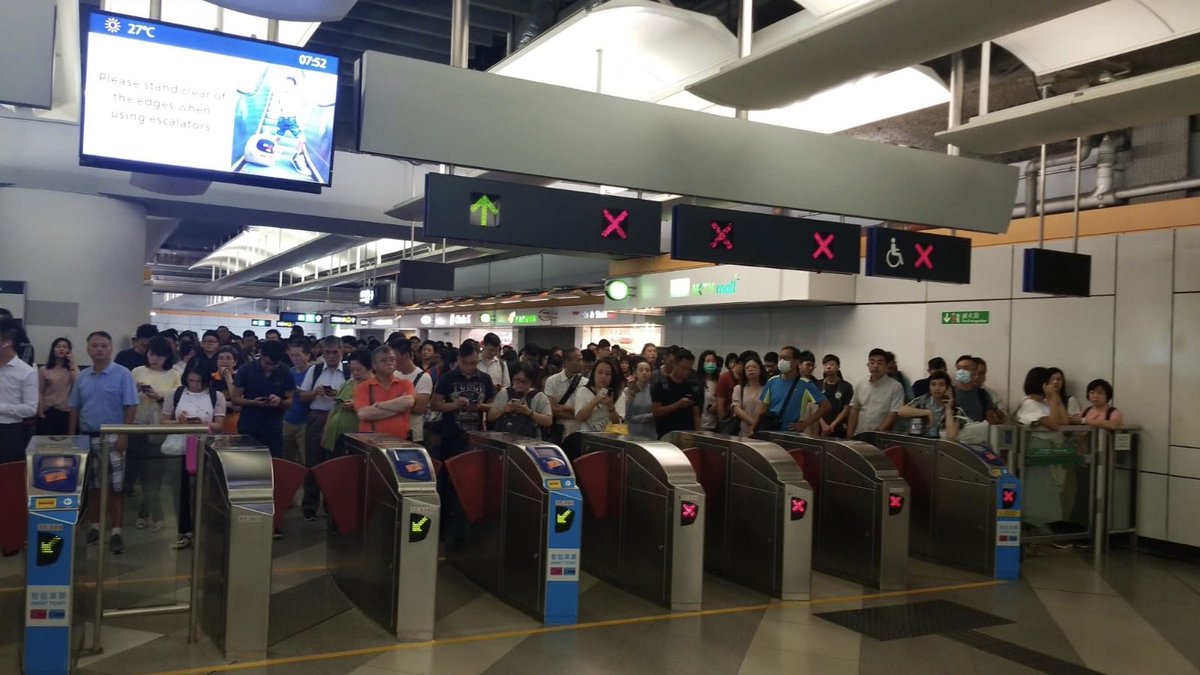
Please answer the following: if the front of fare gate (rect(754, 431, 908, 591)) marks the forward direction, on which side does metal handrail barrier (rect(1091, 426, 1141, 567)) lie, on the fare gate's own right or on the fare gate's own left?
on the fare gate's own left

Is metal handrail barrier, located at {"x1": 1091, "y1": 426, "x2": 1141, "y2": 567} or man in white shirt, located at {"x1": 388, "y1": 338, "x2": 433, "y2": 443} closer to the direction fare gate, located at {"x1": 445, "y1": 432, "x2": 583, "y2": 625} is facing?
the metal handrail barrier

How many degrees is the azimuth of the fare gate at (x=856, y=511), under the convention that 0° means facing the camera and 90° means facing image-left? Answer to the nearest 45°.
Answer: approximately 315°

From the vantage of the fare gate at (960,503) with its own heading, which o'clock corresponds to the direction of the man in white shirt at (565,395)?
The man in white shirt is roughly at 4 o'clock from the fare gate.

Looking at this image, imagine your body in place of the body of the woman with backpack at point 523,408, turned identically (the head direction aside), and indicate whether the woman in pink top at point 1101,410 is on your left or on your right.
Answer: on your left
